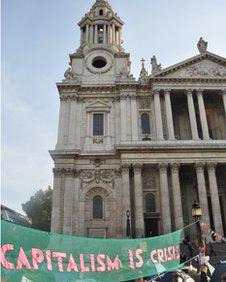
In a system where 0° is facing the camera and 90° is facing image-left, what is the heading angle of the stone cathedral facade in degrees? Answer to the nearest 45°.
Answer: approximately 0°
